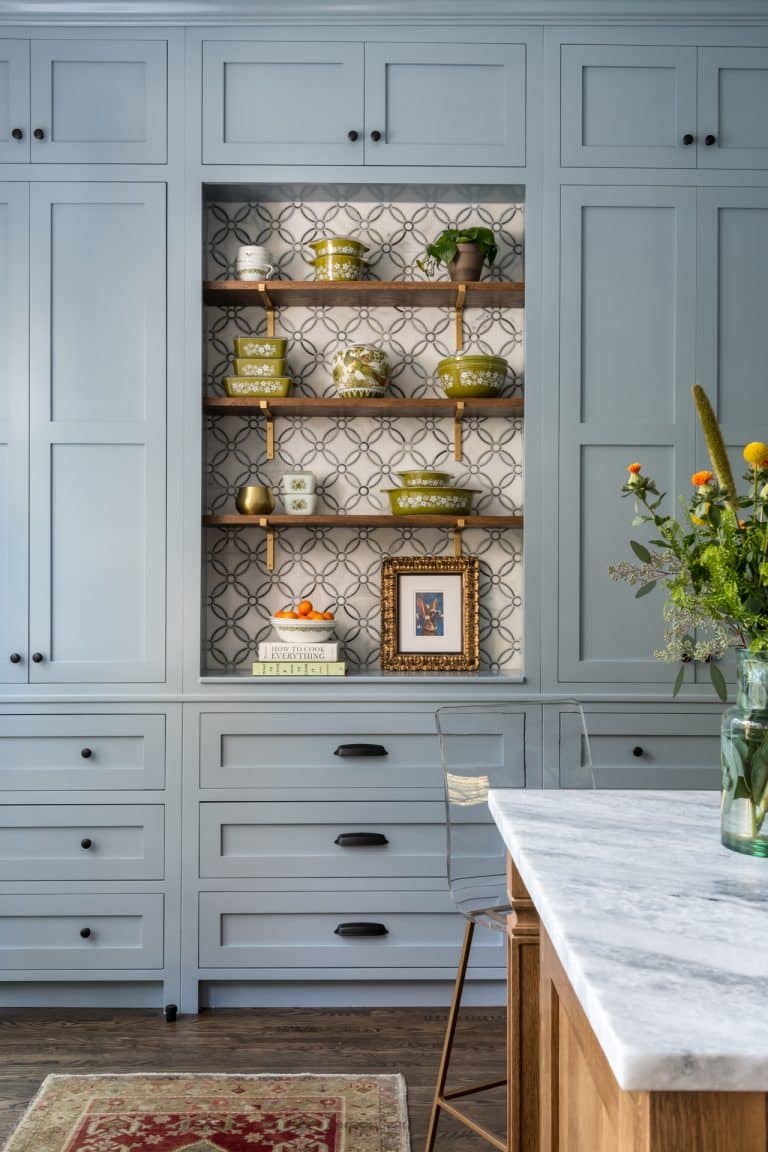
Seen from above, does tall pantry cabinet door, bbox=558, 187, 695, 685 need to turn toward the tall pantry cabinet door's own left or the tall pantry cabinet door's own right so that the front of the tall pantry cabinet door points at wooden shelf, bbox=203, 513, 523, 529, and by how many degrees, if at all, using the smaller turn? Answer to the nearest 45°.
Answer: approximately 90° to the tall pantry cabinet door's own right

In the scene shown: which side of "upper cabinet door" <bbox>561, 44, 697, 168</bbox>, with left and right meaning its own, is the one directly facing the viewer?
front

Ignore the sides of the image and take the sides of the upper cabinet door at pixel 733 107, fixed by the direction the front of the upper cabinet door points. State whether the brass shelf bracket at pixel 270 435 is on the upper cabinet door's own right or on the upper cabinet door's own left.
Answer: on the upper cabinet door's own right

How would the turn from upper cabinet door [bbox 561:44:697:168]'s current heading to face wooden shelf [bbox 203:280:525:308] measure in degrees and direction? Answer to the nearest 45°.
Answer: approximately 90° to its right

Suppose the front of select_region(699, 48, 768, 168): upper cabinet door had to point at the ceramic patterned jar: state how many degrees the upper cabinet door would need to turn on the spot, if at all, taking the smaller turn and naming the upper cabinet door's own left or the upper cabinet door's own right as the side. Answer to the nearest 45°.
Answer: approximately 90° to the upper cabinet door's own right

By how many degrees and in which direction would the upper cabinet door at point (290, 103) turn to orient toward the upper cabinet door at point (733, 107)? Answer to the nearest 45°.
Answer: approximately 90° to its left

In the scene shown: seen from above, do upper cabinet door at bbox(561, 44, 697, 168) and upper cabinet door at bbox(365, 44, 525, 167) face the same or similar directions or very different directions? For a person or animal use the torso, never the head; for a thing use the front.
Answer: same or similar directions

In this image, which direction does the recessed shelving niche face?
toward the camera

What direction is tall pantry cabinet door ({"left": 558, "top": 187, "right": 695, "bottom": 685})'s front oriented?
toward the camera

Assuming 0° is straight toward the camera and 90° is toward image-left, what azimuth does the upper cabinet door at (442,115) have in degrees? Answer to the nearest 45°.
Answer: approximately 0°
